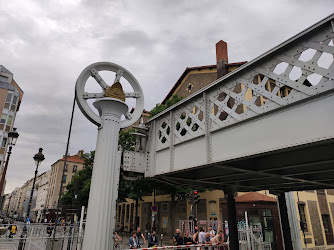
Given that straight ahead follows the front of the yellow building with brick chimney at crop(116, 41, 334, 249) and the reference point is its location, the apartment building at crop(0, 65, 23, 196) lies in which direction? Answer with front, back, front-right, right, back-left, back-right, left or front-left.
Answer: front-right

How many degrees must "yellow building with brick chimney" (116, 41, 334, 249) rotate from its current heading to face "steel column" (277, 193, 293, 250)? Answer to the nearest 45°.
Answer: approximately 45° to its left

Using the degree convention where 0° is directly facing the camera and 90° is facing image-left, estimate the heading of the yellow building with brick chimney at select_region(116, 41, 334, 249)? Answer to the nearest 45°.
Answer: approximately 45°

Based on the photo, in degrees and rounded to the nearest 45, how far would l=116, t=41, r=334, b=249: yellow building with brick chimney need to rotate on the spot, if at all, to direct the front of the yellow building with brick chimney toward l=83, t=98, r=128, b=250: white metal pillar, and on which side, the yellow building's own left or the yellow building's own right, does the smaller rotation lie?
approximately 45° to the yellow building's own left
